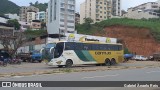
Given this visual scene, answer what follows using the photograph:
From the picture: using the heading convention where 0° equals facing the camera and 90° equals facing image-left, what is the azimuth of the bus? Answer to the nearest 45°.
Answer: approximately 45°
